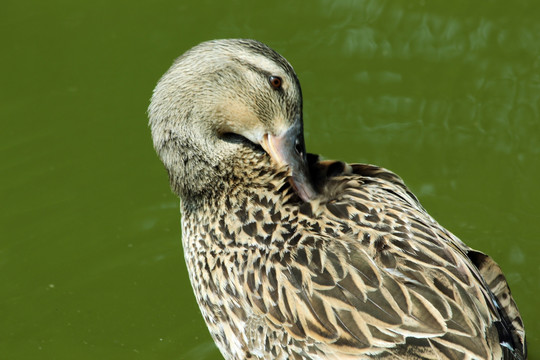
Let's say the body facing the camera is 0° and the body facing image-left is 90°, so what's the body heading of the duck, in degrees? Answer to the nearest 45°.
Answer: approximately 90°
